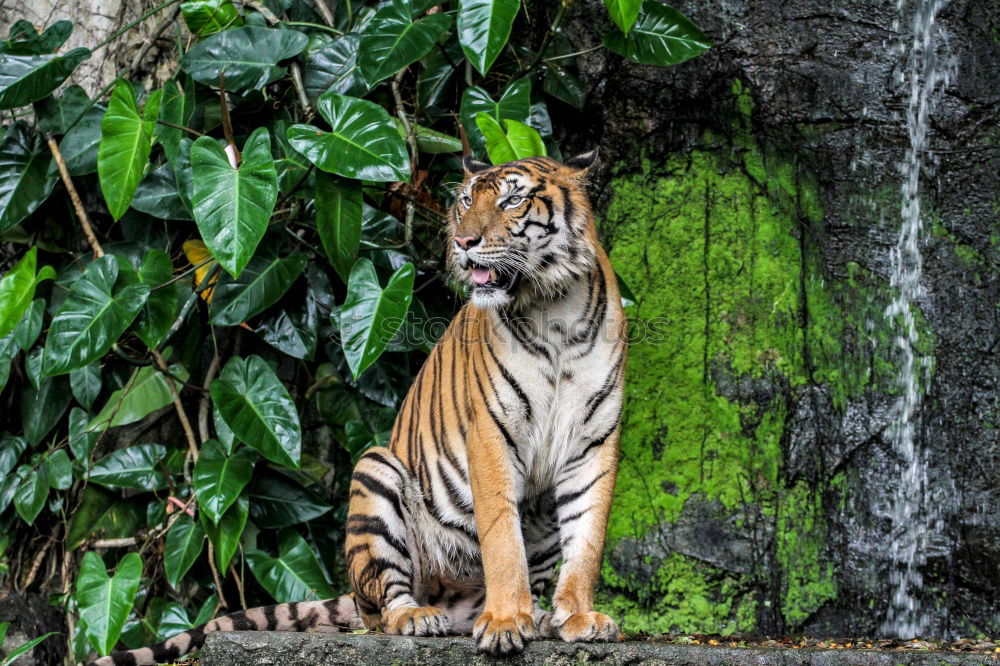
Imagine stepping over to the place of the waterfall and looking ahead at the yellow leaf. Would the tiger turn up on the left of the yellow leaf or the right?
left

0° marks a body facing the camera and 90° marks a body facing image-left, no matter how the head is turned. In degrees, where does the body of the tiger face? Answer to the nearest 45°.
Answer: approximately 315°

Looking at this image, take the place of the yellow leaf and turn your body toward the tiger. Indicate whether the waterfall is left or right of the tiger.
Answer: left

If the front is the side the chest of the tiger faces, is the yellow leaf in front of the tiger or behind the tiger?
behind

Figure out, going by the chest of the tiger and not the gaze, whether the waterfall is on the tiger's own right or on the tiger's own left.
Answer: on the tiger's own left
